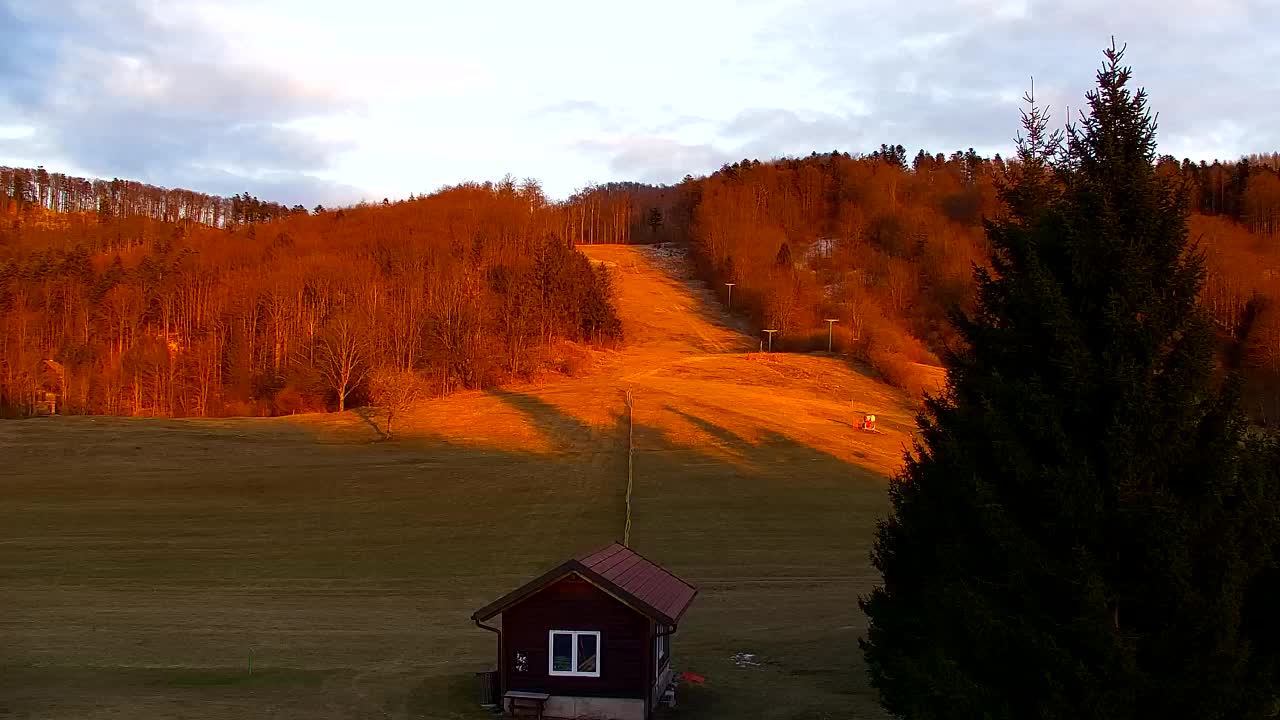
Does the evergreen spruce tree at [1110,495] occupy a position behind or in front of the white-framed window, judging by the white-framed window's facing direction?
in front

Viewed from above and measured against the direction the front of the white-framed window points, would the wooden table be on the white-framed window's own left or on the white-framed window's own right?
on the white-framed window's own right

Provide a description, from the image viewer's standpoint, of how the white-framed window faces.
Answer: facing the viewer
